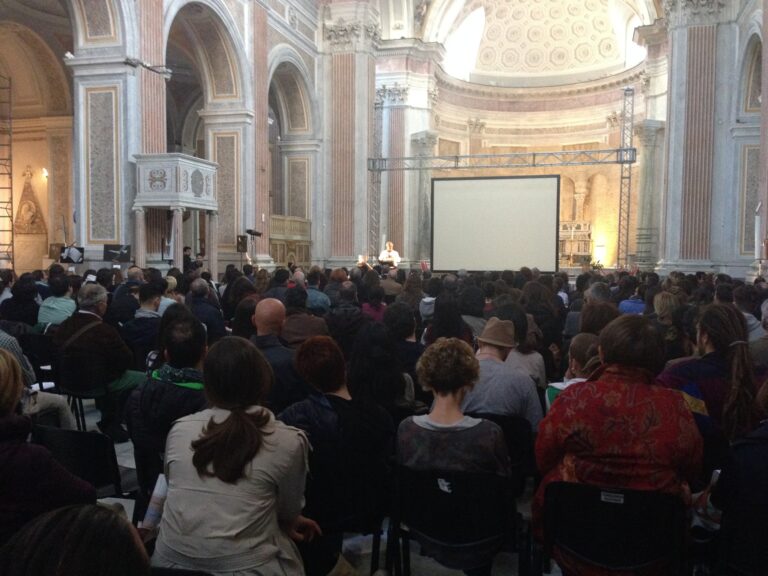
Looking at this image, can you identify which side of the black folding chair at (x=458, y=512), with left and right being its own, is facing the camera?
back

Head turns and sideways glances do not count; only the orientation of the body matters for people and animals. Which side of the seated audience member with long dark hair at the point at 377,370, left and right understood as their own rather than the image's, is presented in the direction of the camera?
back

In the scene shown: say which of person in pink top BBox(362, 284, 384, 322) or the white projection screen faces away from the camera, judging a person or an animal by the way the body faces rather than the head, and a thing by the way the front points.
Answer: the person in pink top

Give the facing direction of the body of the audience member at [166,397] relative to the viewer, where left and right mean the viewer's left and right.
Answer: facing away from the viewer

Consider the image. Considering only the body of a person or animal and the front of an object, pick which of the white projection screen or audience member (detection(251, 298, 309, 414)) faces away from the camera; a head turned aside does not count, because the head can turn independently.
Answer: the audience member

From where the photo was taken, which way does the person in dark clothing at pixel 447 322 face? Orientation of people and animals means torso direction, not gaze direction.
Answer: away from the camera

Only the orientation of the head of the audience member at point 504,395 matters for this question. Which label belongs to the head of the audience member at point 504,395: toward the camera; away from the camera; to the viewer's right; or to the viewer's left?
away from the camera

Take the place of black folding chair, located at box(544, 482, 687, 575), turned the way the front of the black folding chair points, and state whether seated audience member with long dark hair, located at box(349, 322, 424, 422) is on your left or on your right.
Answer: on your left

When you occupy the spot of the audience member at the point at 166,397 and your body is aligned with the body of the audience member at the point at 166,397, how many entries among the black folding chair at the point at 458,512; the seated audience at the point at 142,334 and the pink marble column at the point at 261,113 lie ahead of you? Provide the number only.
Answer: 2

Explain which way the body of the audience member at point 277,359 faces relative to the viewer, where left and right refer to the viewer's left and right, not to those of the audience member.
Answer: facing away from the viewer

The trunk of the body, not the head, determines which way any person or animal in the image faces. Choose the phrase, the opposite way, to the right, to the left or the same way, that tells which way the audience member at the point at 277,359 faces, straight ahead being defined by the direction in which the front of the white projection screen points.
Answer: the opposite way

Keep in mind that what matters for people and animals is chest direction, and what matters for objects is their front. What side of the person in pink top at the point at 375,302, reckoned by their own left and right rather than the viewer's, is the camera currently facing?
back
